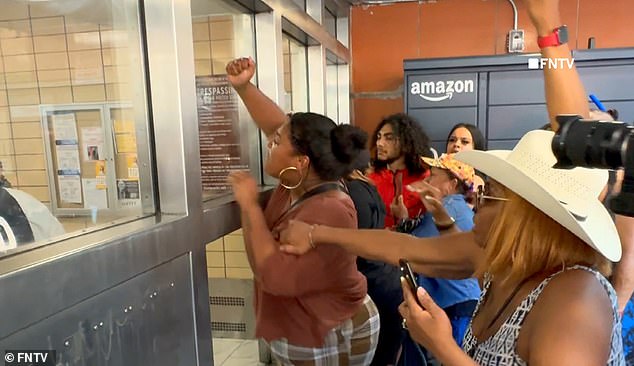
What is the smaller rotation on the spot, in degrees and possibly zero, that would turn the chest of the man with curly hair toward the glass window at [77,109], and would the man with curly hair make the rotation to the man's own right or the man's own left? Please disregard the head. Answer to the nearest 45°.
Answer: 0° — they already face it

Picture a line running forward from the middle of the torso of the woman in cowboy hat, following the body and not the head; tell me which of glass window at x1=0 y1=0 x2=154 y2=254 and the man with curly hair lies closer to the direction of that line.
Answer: the glass window

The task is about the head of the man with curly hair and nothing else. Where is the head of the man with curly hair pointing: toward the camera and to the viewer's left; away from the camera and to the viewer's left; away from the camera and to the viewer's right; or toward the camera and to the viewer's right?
toward the camera and to the viewer's left

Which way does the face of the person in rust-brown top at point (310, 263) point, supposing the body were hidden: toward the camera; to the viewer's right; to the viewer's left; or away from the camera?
to the viewer's left

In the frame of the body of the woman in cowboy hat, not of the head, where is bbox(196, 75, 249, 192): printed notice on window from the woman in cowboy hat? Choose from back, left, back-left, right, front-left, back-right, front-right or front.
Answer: front-right

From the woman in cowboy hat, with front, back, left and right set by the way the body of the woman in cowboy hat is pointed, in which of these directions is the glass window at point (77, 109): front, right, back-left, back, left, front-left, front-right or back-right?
front

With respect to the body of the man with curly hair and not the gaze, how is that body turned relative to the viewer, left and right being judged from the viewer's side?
facing the viewer and to the left of the viewer

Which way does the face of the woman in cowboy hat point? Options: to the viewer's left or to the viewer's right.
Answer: to the viewer's left

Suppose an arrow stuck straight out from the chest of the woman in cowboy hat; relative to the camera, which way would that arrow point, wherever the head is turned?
to the viewer's left

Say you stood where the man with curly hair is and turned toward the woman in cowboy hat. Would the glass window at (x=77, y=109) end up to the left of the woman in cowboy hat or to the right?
right

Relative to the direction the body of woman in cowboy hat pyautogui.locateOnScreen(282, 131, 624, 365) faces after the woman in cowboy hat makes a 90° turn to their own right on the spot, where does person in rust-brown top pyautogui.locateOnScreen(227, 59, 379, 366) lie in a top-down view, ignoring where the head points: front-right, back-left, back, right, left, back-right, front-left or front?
front-left

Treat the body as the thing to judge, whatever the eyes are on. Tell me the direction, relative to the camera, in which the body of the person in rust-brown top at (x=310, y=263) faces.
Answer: to the viewer's left
